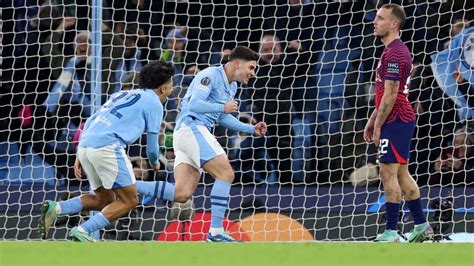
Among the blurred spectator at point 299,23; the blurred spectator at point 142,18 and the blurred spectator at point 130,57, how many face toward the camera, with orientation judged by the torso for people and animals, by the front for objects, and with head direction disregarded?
3

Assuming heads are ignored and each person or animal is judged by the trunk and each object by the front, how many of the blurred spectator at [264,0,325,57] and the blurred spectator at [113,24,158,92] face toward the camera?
2

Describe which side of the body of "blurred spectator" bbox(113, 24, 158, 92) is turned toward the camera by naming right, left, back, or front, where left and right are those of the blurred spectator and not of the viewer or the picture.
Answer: front

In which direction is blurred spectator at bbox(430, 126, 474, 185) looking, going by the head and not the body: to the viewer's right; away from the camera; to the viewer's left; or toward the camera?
toward the camera

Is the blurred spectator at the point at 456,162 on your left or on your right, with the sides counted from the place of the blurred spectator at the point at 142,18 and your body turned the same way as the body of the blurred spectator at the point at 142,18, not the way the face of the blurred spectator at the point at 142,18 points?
on your left

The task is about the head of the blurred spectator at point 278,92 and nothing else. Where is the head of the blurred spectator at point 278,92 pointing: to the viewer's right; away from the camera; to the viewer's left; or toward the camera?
toward the camera

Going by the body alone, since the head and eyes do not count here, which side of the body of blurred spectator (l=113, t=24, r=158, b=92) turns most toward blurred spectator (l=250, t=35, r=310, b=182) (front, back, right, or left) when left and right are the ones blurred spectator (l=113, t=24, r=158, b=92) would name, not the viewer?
left

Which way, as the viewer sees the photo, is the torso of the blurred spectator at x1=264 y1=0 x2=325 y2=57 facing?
toward the camera

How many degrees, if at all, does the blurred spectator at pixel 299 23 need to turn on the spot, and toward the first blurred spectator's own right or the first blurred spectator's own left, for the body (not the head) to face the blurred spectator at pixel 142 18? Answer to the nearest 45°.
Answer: approximately 90° to the first blurred spectator's own right

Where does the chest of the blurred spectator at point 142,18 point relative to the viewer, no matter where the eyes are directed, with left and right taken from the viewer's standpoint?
facing the viewer

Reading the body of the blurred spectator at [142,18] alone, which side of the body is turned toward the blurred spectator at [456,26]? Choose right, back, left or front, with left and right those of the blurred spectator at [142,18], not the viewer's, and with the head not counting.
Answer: left

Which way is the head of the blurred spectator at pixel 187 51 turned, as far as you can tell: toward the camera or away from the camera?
toward the camera
